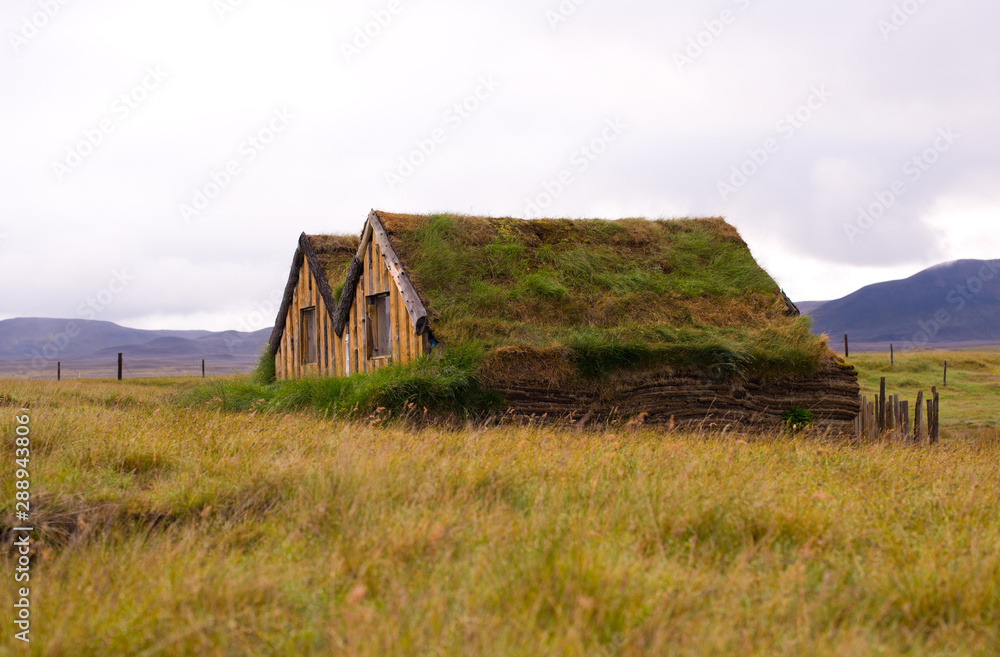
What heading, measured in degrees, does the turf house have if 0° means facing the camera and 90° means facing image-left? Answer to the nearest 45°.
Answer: approximately 45°
